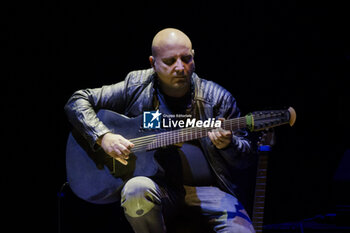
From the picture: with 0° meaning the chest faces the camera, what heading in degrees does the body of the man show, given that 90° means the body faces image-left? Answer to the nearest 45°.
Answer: approximately 0°
